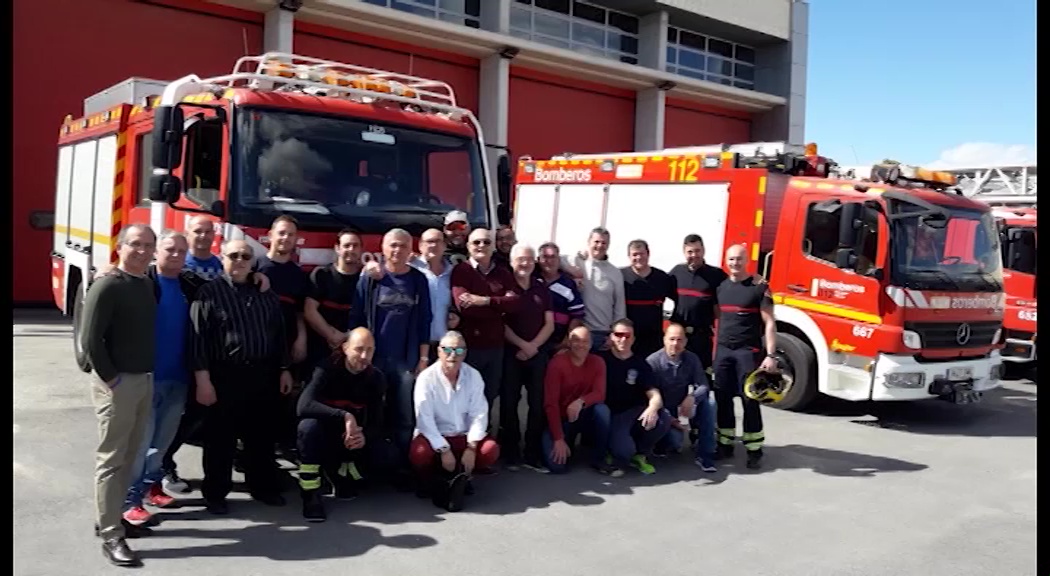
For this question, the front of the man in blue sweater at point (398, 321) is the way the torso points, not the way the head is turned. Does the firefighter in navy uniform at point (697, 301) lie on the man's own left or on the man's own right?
on the man's own left

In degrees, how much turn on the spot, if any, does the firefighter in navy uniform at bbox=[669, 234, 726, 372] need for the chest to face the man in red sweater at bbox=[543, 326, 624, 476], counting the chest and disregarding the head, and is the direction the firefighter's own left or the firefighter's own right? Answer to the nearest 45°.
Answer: approximately 45° to the firefighter's own right

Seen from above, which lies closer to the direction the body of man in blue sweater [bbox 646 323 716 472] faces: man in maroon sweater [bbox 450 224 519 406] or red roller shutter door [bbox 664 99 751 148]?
the man in maroon sweater

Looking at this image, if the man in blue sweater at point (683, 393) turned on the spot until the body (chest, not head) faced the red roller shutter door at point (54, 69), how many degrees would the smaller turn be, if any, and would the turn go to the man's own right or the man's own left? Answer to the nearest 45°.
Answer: approximately 135° to the man's own right

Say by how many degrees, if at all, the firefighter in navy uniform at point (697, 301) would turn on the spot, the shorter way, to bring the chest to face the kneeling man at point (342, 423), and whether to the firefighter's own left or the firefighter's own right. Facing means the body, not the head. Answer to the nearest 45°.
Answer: approximately 45° to the firefighter's own right

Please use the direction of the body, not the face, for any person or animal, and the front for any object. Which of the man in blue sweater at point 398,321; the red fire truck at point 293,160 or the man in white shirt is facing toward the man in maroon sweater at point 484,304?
the red fire truck

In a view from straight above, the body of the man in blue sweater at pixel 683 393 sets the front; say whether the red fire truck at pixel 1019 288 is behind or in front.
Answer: behind
